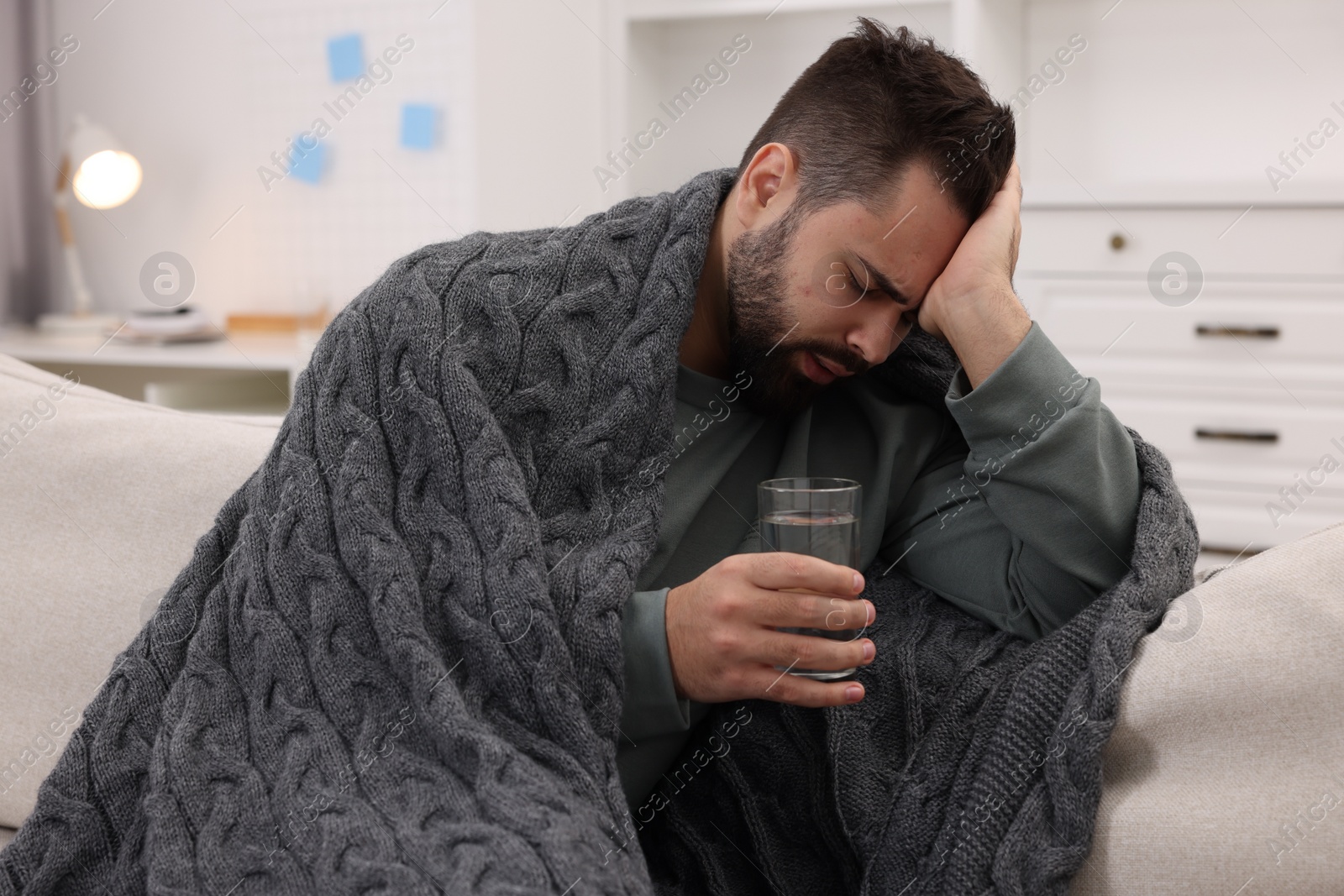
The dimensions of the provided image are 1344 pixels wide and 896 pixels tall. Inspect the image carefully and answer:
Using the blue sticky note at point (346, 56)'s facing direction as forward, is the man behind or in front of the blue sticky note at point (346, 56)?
in front

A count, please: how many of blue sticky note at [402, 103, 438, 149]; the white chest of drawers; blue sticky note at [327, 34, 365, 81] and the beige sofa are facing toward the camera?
4

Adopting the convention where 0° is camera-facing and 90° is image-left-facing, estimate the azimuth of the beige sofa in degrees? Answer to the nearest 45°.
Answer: approximately 0°

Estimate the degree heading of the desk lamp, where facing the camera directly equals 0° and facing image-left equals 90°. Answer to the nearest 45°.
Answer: approximately 315°

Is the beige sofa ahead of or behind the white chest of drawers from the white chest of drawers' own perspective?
ahead

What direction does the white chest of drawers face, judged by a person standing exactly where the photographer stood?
facing the viewer

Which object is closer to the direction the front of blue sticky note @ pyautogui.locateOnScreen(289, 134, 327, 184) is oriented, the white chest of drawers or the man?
the man

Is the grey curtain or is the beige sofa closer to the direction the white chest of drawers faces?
the beige sofa

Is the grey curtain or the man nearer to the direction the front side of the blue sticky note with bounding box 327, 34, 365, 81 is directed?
the man

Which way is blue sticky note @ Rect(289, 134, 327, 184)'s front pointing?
toward the camera

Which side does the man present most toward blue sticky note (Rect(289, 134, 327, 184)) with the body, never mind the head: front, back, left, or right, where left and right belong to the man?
back

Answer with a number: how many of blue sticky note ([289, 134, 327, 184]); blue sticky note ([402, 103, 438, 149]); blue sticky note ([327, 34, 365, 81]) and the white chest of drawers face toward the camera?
4

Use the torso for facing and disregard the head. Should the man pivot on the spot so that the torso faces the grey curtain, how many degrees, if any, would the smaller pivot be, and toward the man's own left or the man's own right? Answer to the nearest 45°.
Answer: approximately 180°
